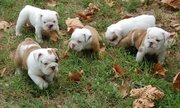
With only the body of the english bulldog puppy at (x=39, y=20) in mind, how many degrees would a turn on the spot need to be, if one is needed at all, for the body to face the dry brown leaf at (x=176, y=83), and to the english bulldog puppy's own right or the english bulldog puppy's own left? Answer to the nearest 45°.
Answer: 0° — it already faces it

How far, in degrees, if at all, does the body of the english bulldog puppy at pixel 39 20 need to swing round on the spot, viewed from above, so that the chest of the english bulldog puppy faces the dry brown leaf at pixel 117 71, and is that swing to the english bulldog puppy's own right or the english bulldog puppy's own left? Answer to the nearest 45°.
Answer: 0° — it already faces it

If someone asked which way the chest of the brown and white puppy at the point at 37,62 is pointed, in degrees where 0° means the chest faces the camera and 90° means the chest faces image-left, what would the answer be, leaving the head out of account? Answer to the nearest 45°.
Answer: approximately 315°

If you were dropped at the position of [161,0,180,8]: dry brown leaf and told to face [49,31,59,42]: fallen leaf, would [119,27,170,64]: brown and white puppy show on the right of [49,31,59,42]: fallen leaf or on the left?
left

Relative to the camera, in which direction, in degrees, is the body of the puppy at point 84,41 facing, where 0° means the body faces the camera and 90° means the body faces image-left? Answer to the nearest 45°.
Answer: approximately 45°

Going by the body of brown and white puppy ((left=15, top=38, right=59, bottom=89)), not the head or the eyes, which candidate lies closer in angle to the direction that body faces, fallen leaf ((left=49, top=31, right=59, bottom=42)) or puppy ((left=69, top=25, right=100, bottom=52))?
the puppy

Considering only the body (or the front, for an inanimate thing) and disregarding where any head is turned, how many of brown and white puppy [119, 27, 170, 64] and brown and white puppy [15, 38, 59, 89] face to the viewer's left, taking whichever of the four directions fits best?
0

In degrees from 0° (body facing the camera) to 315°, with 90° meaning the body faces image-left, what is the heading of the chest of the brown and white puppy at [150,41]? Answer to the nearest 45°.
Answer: approximately 315°

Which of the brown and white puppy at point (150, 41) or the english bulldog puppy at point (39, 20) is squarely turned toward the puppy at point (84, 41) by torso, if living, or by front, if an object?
the english bulldog puppy

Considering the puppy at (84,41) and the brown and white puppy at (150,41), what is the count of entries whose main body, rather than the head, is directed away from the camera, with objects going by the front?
0

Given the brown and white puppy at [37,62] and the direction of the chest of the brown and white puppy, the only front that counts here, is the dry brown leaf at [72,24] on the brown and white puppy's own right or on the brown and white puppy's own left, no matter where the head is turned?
on the brown and white puppy's own left

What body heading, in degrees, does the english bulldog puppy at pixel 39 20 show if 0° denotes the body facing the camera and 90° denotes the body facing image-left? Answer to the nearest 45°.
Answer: approximately 315°
